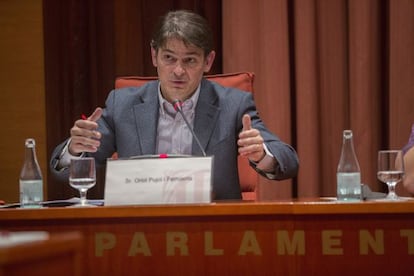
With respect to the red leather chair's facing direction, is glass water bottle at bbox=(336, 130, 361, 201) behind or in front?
in front

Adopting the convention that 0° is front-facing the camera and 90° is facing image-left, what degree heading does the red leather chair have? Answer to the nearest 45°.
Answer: approximately 0°

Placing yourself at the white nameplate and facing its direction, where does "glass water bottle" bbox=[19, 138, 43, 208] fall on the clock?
The glass water bottle is roughly at 4 o'clock from the white nameplate.

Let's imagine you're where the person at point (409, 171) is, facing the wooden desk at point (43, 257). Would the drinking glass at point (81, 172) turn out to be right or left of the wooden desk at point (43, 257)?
right

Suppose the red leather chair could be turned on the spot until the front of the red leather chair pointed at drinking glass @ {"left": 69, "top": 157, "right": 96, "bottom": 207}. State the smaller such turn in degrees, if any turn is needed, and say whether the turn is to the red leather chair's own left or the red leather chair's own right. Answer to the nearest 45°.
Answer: approximately 45° to the red leather chair's own right

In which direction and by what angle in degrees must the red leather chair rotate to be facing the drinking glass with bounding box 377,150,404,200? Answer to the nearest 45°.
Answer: approximately 45° to its left
